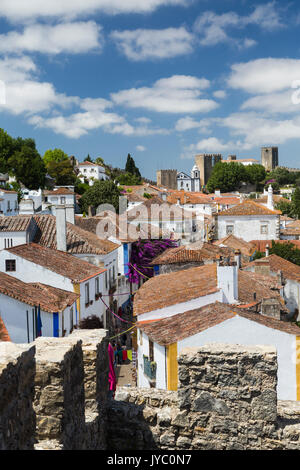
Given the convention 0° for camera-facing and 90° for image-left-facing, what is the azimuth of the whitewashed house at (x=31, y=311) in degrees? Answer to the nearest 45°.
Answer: approximately 315°

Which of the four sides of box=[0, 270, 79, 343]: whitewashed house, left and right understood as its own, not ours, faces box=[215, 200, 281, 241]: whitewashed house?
left

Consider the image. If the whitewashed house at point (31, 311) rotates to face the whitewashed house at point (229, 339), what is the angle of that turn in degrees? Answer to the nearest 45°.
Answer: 0° — it already faces it

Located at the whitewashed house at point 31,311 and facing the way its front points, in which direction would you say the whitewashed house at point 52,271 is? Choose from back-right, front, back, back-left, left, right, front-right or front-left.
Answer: back-left

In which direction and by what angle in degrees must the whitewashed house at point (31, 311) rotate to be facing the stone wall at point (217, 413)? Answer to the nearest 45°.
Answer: approximately 45° to its right

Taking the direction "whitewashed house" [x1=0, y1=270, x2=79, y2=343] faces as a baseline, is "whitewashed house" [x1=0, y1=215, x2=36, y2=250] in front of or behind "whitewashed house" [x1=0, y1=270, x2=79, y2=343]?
behind

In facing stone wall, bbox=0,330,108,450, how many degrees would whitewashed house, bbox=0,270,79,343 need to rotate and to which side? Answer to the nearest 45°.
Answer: approximately 45° to its right

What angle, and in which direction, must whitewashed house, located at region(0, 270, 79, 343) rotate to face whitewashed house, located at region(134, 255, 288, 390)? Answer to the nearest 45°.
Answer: approximately 45° to its left

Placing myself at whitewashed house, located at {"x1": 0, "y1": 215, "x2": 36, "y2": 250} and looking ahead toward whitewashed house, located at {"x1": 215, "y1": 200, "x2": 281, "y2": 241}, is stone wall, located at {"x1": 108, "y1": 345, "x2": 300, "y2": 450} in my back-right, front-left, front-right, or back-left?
back-right
